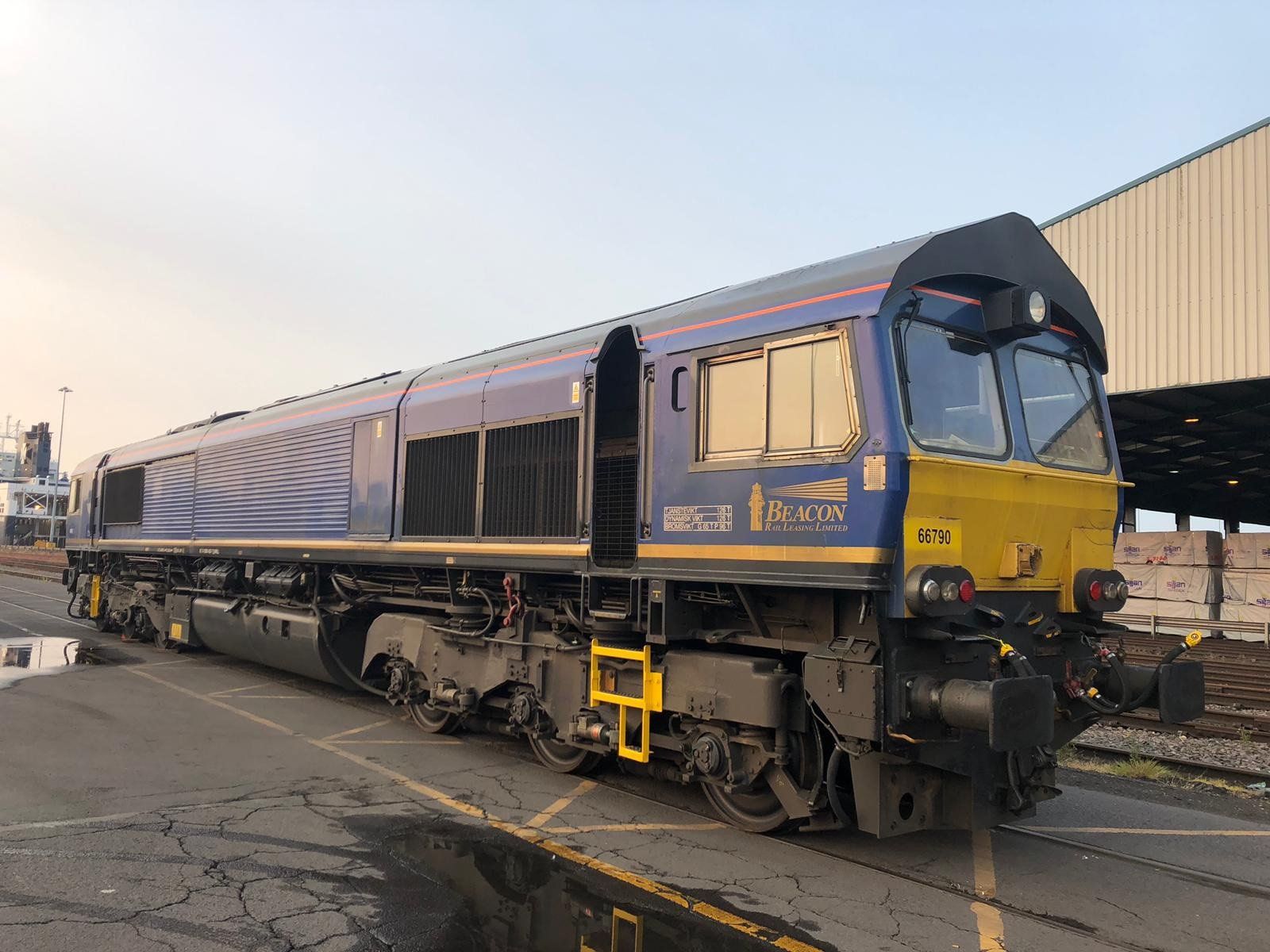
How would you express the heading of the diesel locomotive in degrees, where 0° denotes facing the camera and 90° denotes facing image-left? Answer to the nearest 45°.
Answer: approximately 315°

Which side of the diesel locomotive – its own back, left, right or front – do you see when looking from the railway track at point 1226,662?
left

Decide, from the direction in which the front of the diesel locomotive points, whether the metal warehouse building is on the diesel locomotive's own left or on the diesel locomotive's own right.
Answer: on the diesel locomotive's own left

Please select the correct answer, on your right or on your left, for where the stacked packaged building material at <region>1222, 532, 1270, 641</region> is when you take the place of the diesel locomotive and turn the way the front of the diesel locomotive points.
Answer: on your left

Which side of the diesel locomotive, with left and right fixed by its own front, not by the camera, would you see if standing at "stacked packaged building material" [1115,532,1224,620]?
left
